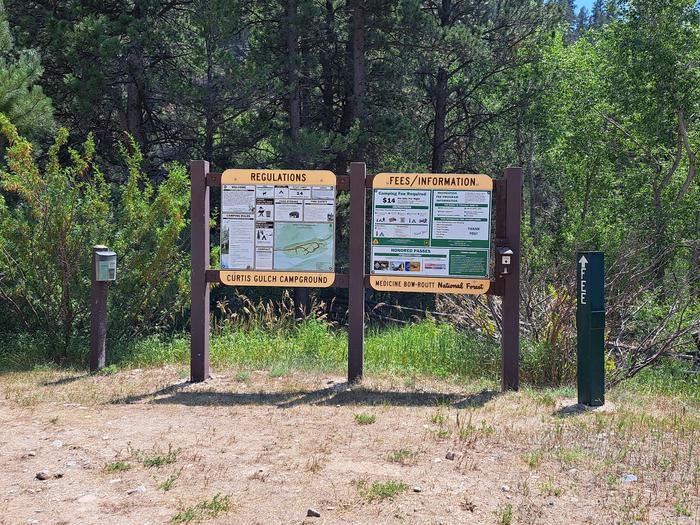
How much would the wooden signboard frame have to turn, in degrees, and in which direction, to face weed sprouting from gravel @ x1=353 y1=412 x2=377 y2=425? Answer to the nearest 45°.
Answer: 0° — it already faces it

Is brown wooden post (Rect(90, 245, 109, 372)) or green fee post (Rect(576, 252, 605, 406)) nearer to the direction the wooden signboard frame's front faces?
the green fee post

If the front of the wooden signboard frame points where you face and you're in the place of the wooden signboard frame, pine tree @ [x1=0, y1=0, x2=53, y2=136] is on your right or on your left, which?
on your right

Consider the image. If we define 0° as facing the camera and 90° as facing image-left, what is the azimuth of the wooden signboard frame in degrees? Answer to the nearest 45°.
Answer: approximately 0°

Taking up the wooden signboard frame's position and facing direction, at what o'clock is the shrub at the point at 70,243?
The shrub is roughly at 4 o'clock from the wooden signboard frame.

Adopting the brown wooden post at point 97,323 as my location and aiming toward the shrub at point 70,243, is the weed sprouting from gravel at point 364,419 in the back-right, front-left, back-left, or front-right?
back-right

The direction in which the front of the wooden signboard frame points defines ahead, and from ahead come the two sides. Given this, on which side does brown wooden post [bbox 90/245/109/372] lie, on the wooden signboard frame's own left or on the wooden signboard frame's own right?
on the wooden signboard frame's own right

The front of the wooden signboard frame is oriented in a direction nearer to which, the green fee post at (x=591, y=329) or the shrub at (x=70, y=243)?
the green fee post

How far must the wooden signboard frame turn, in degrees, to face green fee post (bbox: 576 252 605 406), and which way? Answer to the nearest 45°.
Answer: approximately 45° to its left

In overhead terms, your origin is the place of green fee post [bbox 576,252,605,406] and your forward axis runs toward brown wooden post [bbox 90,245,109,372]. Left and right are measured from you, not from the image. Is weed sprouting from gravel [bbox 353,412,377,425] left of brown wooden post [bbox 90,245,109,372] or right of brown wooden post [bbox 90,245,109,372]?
left

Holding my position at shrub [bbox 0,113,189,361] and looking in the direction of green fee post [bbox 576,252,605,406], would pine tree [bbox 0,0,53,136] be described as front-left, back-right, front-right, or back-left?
back-left
